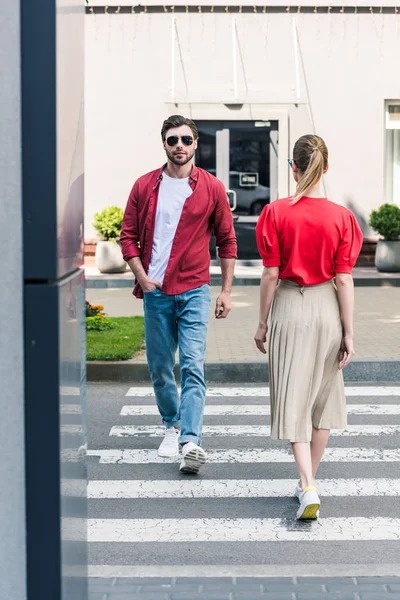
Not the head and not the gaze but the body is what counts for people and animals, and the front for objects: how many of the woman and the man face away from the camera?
1

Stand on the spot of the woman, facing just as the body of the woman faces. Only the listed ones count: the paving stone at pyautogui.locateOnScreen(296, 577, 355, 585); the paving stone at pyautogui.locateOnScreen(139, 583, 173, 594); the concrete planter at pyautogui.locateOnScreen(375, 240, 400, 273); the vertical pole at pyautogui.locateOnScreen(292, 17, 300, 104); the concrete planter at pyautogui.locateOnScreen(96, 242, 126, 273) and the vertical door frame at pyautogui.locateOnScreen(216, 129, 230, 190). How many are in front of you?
4

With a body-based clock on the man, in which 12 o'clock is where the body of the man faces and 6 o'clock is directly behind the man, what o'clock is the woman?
The woman is roughly at 11 o'clock from the man.

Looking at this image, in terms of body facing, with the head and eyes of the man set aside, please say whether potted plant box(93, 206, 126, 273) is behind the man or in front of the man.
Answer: behind

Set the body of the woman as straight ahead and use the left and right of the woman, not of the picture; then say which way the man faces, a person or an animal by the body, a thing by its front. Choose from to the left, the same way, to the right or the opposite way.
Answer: the opposite way

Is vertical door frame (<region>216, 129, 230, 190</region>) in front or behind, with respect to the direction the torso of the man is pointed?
behind

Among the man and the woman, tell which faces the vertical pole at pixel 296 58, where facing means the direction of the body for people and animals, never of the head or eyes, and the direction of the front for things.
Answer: the woman

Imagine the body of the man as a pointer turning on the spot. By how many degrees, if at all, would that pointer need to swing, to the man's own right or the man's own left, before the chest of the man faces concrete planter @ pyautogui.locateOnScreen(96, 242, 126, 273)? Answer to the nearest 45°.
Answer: approximately 180°

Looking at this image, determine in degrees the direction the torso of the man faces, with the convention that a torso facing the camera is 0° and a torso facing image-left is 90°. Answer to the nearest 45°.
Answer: approximately 0°

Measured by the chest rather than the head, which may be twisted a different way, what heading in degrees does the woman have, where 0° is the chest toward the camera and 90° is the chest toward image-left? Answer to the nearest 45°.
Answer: approximately 180°

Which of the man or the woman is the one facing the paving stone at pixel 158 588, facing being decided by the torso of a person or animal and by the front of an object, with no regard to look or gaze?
the man

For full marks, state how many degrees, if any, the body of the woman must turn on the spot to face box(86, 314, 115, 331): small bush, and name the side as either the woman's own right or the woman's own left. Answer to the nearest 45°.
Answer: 0° — they already face it

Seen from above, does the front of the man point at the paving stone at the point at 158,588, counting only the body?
yes

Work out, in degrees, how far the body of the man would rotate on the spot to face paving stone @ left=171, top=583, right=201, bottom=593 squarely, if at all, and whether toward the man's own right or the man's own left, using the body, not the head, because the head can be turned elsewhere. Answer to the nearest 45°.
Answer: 0° — they already face it

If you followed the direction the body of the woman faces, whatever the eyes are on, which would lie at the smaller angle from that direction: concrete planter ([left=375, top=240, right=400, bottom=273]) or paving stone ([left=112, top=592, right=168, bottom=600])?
the concrete planter

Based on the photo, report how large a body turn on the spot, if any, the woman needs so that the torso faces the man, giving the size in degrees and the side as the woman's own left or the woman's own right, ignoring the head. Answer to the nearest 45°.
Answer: approximately 45° to the woman's own left

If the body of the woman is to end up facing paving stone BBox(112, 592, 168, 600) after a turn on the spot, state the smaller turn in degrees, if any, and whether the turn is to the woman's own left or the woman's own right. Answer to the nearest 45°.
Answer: approximately 180°
